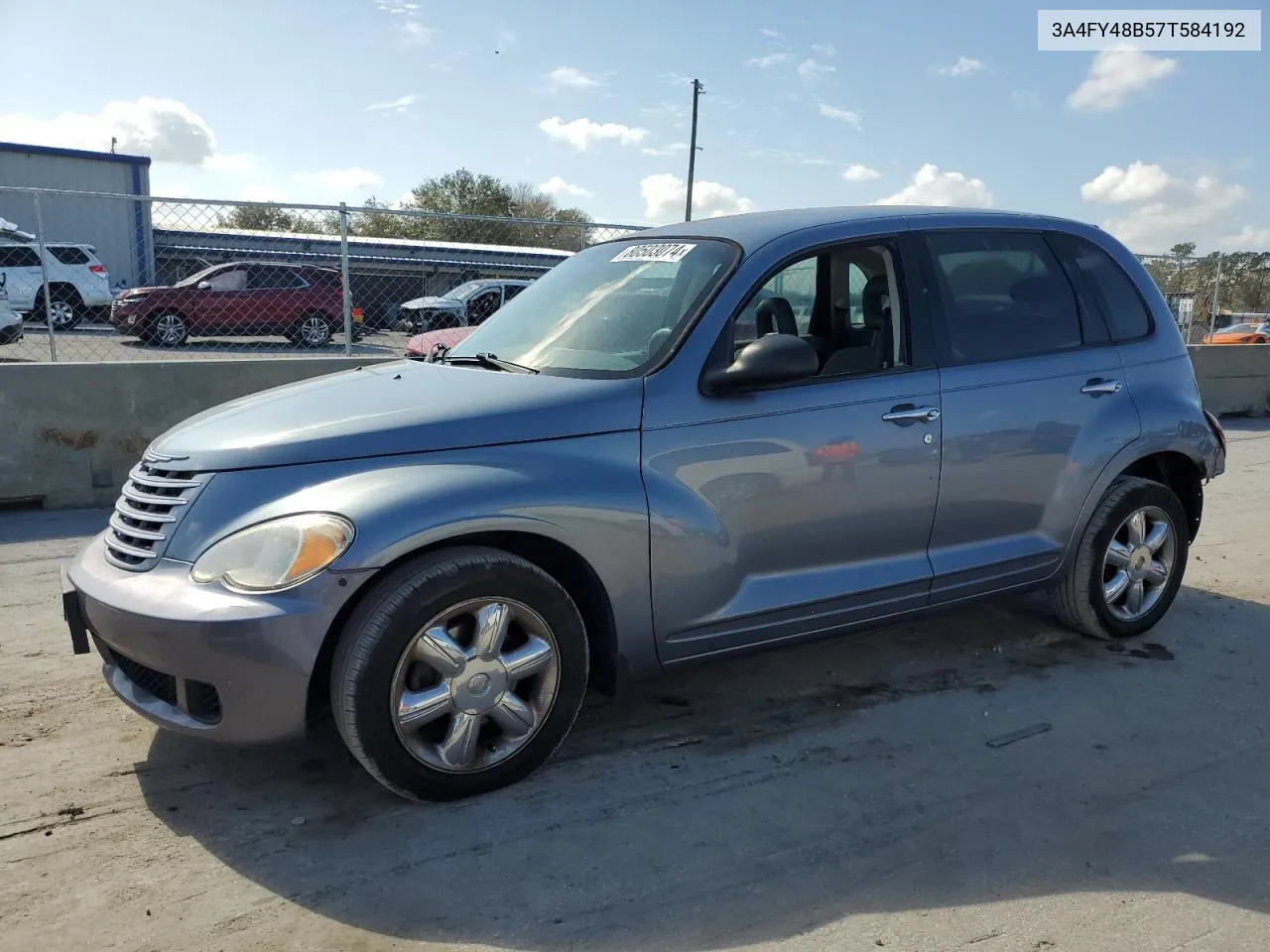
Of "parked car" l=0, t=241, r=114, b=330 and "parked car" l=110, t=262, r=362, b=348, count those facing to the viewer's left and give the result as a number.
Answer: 2

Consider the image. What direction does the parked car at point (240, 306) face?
to the viewer's left

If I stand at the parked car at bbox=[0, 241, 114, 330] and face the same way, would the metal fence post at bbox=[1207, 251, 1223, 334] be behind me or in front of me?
behind

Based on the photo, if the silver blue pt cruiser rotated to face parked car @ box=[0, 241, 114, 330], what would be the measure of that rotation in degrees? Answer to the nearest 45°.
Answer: approximately 90° to its right

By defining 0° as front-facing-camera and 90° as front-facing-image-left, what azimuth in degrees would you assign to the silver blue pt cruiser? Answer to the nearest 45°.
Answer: approximately 45°

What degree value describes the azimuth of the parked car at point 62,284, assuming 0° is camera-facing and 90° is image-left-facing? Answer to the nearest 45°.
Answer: approximately 90°
